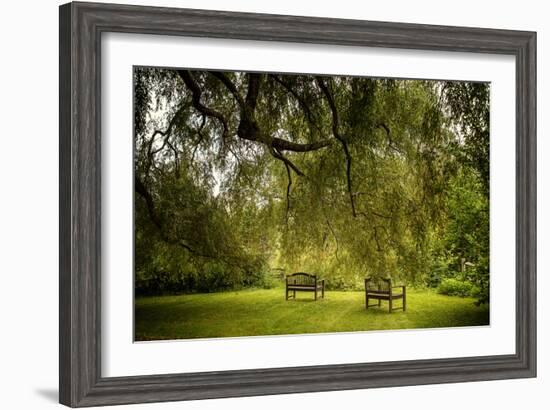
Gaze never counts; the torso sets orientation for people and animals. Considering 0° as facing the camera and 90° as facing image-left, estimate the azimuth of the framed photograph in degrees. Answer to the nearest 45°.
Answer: approximately 315°
